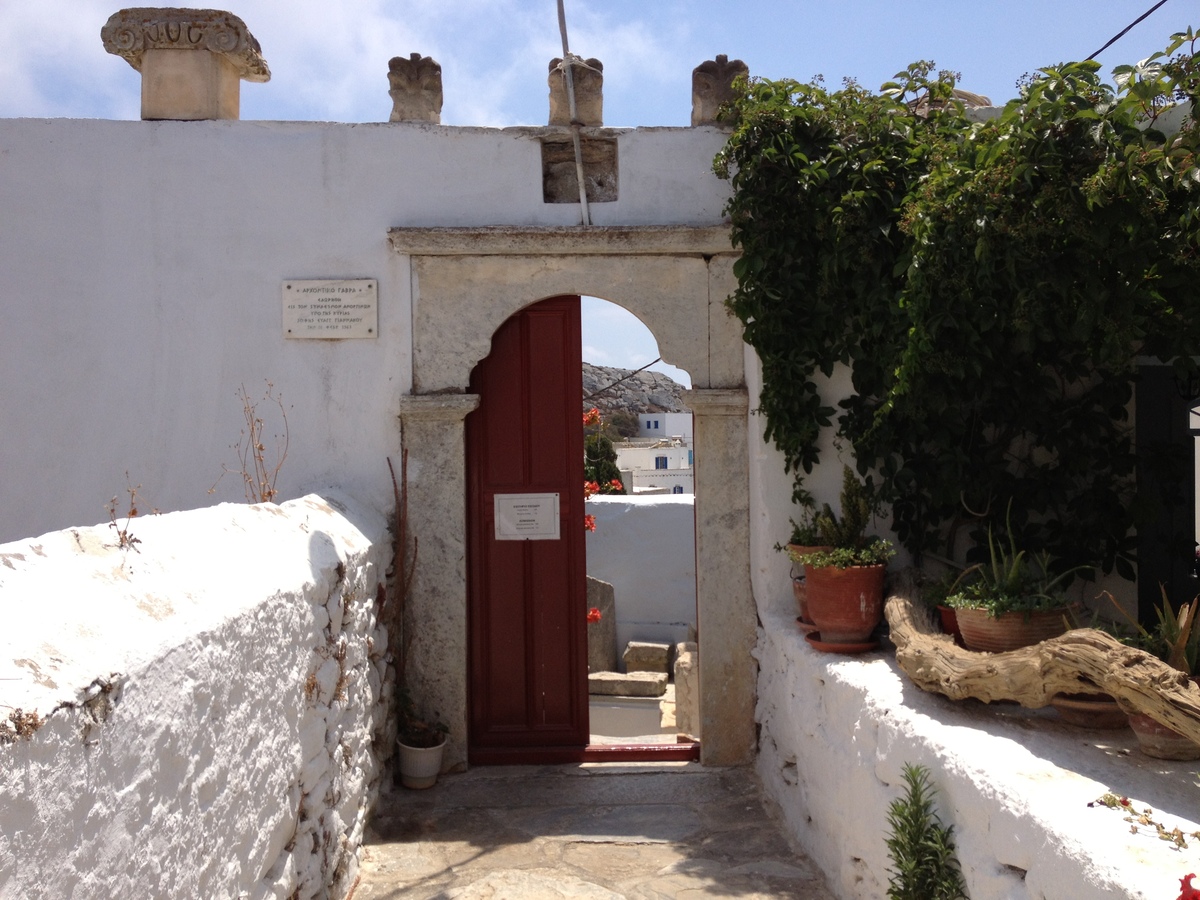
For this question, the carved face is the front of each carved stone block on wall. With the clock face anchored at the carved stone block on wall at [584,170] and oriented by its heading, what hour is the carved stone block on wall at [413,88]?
the carved stone block on wall at [413,88] is roughly at 3 o'clock from the carved stone block on wall at [584,170].

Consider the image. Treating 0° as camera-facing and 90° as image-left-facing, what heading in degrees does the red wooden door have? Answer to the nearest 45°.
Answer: approximately 0°

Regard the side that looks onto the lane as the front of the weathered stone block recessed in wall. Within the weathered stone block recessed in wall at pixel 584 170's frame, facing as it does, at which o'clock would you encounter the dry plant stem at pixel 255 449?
The dry plant stem is roughly at 3 o'clock from the weathered stone block recessed in wall.

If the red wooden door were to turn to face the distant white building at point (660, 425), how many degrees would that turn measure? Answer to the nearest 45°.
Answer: approximately 180°

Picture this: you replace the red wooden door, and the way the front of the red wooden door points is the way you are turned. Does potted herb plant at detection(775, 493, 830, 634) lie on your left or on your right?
on your left

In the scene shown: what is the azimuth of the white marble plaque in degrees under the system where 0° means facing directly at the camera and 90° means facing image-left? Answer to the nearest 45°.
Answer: approximately 0°
